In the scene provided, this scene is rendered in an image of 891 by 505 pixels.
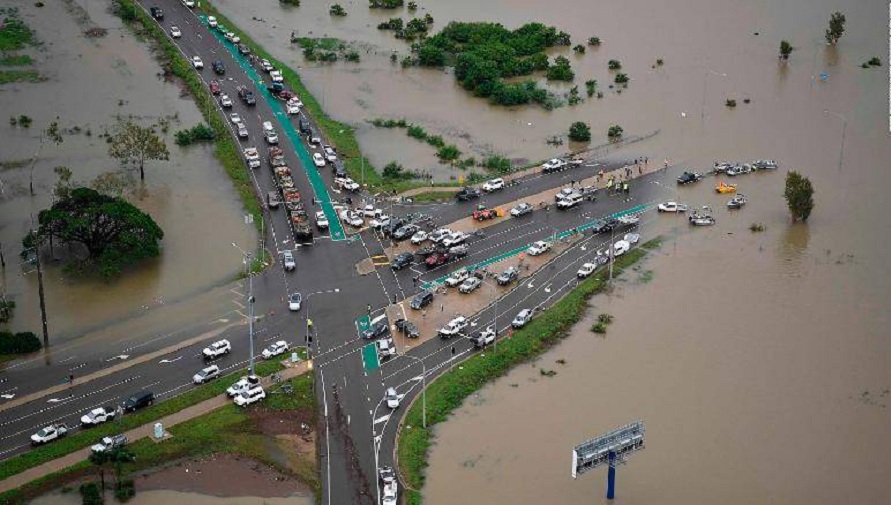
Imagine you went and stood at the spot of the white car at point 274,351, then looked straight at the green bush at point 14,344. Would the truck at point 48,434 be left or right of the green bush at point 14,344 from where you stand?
left

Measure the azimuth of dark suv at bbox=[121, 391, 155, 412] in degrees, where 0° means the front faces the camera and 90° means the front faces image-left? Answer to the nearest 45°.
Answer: approximately 45°

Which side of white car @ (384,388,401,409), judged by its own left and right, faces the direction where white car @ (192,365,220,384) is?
right

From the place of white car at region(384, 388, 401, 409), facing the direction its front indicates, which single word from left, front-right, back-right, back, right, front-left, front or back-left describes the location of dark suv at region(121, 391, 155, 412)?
right

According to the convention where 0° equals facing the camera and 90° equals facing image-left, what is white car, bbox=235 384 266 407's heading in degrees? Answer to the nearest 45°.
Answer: approximately 45°

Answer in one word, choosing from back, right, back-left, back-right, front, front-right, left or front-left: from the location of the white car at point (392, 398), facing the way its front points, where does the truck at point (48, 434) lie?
right

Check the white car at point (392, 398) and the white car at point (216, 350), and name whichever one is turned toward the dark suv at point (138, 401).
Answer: the white car at point (216, 350)

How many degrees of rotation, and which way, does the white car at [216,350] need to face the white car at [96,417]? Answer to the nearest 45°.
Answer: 0° — it already faces it

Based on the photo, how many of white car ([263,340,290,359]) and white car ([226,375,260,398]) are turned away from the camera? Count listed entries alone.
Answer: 0
